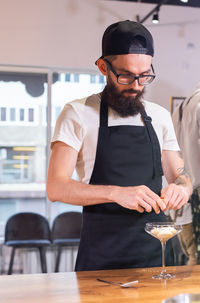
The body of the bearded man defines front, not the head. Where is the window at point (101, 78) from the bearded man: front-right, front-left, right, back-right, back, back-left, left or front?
back-left

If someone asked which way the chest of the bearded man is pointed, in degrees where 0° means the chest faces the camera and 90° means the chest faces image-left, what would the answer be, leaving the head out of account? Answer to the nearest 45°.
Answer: approximately 315°

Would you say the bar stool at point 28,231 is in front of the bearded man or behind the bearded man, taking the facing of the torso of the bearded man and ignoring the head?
behind
